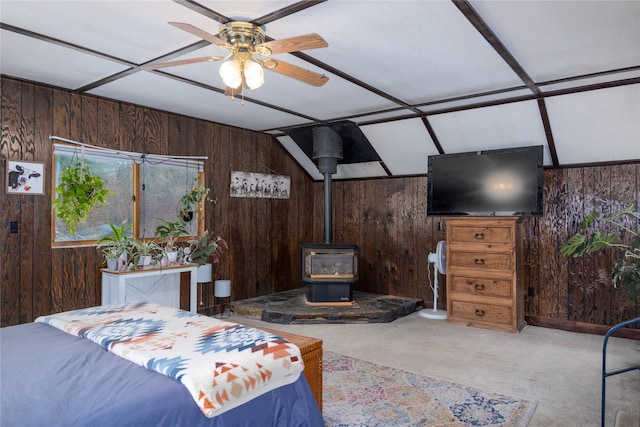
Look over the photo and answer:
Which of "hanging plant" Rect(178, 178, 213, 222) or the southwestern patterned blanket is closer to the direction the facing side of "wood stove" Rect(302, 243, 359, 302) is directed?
the southwestern patterned blanket

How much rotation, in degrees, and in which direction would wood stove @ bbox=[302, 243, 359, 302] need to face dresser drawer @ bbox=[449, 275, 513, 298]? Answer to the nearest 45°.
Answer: approximately 90° to its left

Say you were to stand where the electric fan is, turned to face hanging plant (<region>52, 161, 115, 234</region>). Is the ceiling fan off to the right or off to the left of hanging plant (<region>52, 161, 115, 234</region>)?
left

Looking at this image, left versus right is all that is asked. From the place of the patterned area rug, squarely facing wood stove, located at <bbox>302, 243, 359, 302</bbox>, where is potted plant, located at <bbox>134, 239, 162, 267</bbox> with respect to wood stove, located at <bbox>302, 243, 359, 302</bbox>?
left

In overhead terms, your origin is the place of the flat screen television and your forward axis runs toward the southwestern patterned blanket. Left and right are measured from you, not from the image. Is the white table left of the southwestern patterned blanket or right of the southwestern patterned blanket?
right

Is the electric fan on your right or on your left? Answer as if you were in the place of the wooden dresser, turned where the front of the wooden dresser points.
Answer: on your right

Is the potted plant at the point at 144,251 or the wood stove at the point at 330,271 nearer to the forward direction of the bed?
the wood stove

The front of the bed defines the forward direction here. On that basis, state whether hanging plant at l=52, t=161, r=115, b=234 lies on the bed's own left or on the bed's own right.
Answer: on the bed's own left

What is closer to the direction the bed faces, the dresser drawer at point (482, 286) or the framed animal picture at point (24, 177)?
the dresser drawer

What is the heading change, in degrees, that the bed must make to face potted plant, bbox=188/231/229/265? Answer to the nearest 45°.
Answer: approximately 45° to its left

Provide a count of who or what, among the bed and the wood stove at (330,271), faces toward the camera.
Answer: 1

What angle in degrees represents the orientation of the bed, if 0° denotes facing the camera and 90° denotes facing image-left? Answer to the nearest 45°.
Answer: approximately 225°
